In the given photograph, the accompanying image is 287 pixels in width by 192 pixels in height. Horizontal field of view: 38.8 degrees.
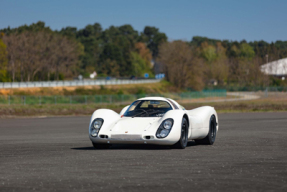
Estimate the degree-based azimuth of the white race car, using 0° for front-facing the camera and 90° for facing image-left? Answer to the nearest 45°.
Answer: approximately 45°
